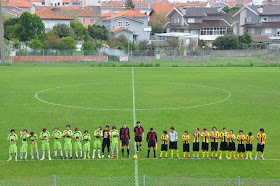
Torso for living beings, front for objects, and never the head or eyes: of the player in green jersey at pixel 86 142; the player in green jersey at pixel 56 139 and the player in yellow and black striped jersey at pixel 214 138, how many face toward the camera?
3

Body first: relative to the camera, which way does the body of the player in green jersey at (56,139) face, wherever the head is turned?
toward the camera

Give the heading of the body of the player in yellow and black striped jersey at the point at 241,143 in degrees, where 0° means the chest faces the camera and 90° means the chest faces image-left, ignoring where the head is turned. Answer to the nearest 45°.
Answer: approximately 0°

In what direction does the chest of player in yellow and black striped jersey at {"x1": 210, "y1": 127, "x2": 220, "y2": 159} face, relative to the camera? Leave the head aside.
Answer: toward the camera

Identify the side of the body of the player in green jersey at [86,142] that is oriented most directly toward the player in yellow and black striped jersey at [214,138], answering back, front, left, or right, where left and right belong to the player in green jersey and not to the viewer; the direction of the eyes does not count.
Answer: left

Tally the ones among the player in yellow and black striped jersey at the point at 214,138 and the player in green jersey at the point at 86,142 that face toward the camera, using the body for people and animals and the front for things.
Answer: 2

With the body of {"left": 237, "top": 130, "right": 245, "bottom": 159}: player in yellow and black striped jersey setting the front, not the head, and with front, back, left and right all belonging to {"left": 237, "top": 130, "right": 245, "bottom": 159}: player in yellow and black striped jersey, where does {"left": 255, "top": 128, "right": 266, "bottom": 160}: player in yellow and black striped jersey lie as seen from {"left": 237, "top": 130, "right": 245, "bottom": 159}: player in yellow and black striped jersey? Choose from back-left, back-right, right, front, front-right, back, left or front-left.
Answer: left

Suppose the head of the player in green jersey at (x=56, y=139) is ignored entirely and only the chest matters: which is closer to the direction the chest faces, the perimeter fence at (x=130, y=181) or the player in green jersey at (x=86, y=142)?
the perimeter fence
